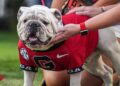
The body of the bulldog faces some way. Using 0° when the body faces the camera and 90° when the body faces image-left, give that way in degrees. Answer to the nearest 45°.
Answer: approximately 45°
